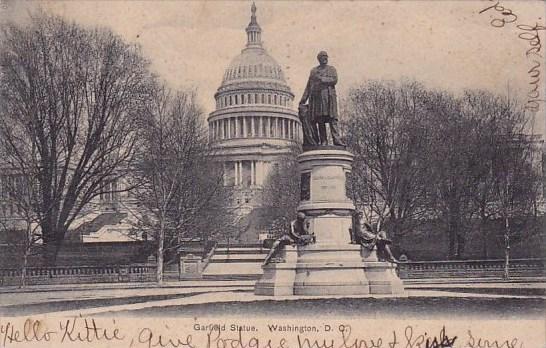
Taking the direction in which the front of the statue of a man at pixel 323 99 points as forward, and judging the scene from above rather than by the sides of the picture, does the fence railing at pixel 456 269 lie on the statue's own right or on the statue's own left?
on the statue's own left
